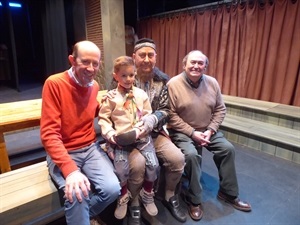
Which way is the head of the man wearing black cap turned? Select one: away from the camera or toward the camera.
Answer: toward the camera

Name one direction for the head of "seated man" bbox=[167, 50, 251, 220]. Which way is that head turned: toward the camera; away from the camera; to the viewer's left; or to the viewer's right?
toward the camera

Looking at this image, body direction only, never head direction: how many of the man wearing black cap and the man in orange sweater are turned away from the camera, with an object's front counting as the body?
0

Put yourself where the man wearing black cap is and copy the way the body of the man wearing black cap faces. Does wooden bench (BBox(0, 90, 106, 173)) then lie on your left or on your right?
on your right

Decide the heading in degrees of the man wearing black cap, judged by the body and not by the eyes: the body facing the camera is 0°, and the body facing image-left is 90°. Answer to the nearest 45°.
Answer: approximately 0°

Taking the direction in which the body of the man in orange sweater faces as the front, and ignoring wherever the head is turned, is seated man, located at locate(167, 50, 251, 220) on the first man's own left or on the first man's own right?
on the first man's own left

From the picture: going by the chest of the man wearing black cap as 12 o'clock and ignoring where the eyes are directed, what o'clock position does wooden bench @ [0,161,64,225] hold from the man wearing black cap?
The wooden bench is roughly at 2 o'clock from the man wearing black cap.

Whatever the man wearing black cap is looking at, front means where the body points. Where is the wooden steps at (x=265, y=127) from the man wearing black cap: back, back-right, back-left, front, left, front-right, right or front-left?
back-left

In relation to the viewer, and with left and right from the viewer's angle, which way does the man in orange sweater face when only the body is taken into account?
facing the viewer and to the right of the viewer
